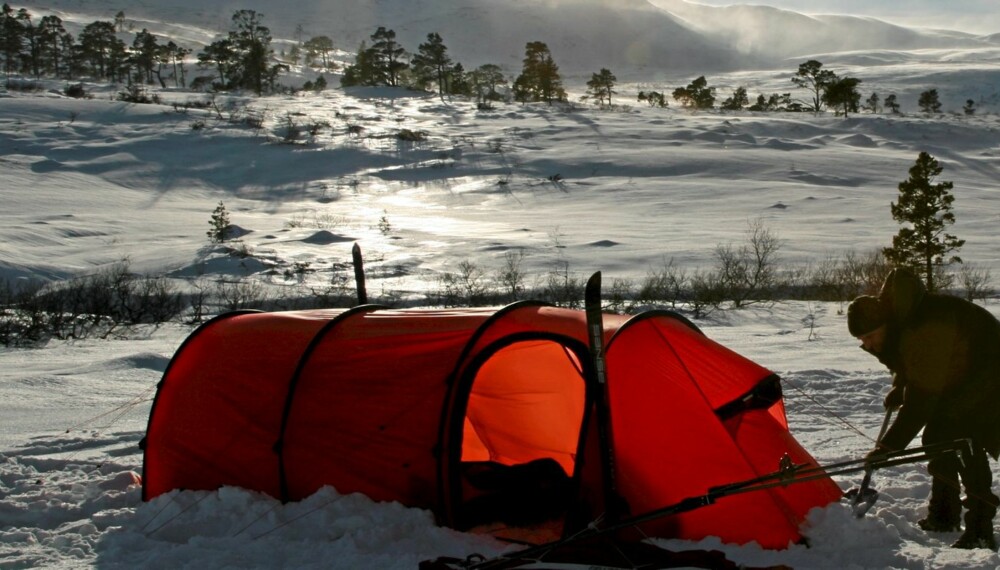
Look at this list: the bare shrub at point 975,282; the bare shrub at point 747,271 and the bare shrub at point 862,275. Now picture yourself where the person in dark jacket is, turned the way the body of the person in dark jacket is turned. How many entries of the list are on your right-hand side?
3

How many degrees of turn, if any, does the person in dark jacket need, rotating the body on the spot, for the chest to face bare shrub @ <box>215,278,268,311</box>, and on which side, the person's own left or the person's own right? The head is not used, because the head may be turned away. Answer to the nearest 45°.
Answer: approximately 45° to the person's own right

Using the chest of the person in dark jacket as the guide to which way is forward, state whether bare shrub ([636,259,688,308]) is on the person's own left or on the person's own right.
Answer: on the person's own right

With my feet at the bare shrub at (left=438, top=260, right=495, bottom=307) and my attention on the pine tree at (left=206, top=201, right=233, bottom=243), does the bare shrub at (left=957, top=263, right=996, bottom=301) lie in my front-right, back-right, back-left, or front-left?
back-right

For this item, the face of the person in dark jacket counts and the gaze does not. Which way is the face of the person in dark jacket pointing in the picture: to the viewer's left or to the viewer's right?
to the viewer's left

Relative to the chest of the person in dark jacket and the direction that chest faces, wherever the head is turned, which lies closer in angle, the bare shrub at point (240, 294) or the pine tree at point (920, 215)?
the bare shrub

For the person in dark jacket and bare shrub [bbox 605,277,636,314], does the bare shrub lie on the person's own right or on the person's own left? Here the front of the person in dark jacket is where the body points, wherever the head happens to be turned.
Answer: on the person's own right

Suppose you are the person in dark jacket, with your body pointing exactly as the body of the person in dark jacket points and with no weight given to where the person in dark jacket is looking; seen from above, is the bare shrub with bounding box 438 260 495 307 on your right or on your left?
on your right

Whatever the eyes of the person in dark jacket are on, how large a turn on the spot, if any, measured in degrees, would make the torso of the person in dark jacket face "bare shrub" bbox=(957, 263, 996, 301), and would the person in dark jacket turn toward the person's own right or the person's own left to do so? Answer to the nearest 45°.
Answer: approximately 90° to the person's own right

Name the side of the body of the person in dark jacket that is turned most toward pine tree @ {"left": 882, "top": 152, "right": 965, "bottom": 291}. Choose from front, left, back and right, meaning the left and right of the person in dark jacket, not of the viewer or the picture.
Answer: right

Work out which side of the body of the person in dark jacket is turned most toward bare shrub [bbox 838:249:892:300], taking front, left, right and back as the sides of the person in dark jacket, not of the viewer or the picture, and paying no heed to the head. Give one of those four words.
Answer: right

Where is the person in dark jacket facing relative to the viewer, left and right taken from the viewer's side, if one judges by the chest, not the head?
facing to the left of the viewer

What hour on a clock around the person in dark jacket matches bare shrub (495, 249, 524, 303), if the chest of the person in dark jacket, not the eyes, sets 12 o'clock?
The bare shrub is roughly at 2 o'clock from the person in dark jacket.
